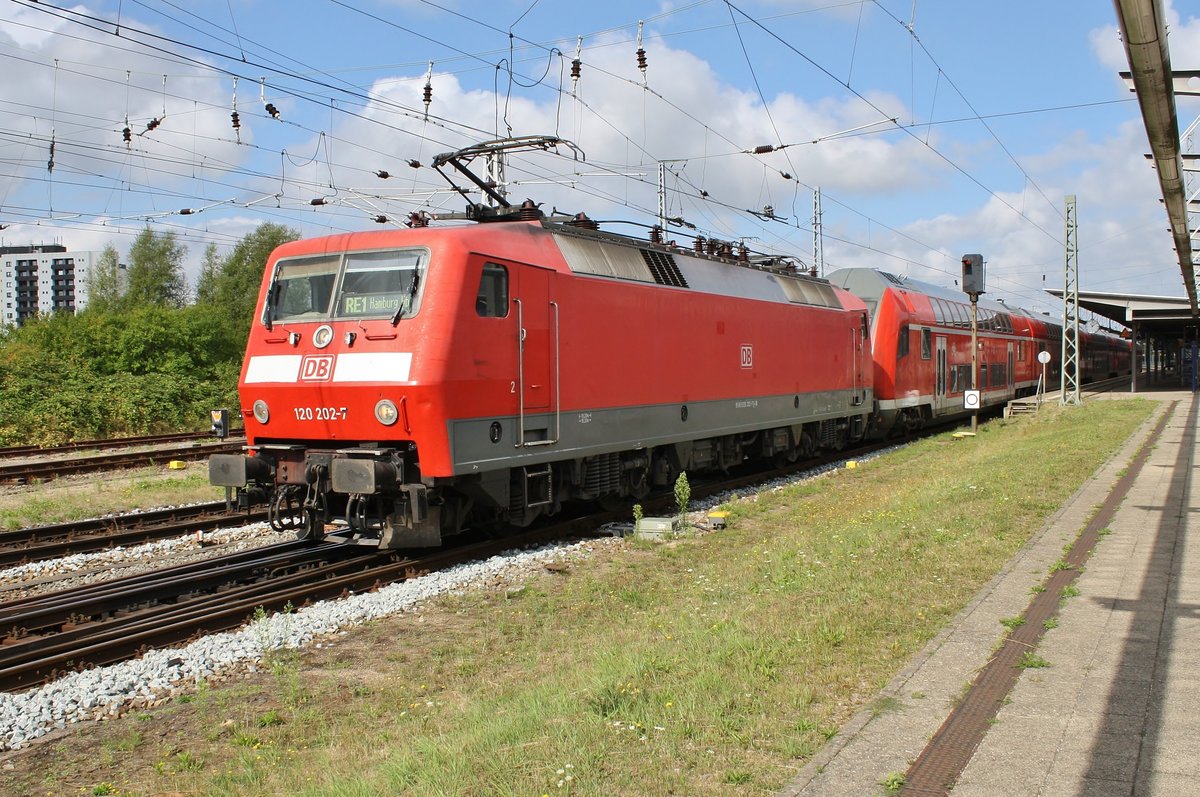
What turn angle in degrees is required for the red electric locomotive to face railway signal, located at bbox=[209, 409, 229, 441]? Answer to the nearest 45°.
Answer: approximately 90° to its right

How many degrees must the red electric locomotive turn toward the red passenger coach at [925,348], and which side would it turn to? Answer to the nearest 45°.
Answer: approximately 180°

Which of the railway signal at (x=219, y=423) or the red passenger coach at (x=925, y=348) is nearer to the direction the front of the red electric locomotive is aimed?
the railway signal

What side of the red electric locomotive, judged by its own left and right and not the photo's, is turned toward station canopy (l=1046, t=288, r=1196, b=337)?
back

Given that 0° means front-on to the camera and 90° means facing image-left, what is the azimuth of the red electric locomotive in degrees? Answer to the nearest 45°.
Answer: approximately 45°

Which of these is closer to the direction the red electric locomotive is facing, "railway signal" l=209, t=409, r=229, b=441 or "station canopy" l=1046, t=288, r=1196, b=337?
the railway signal
